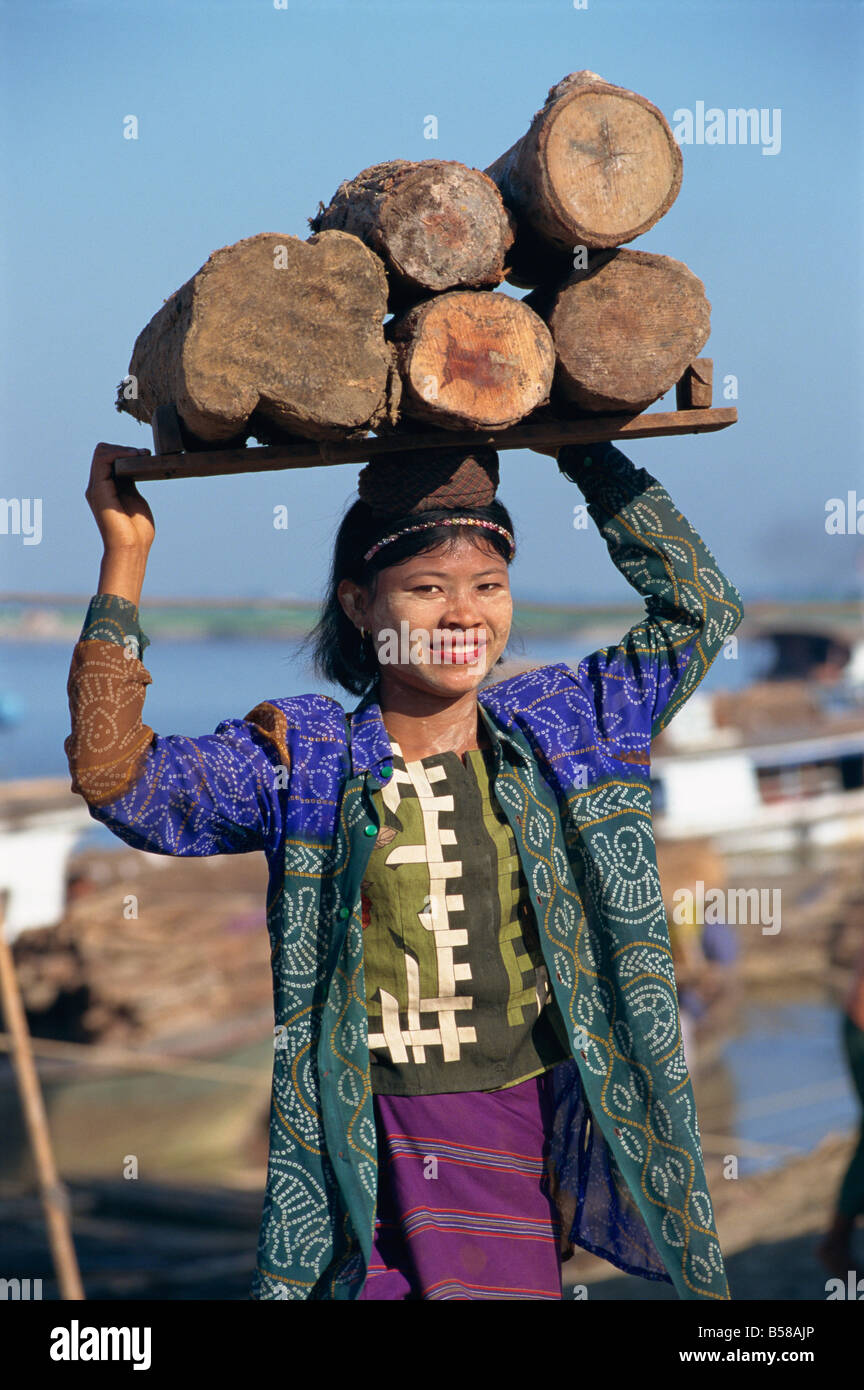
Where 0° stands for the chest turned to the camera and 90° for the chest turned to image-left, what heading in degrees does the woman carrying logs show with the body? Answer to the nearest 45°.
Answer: approximately 0°
